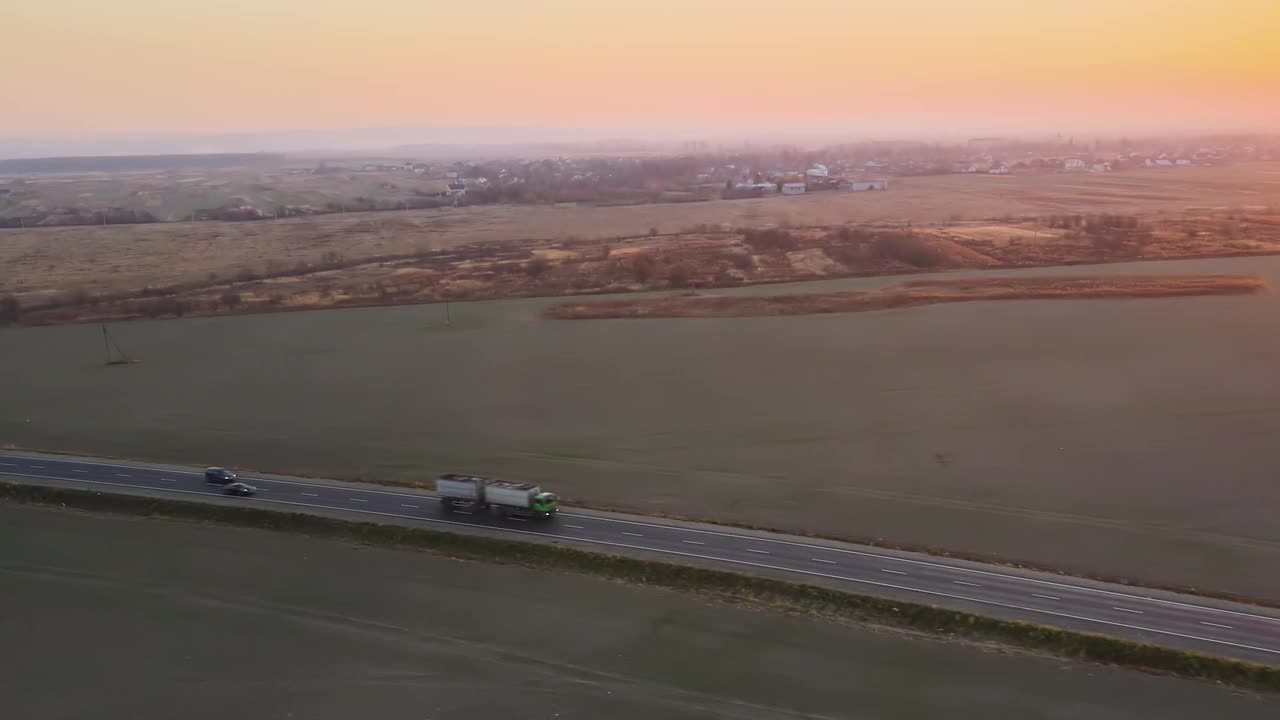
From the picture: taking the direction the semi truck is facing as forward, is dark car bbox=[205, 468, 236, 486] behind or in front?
behind

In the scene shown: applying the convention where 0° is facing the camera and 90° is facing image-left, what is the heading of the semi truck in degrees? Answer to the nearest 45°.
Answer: approximately 315°

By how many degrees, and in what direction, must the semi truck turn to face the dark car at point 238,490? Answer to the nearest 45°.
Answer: approximately 180°
